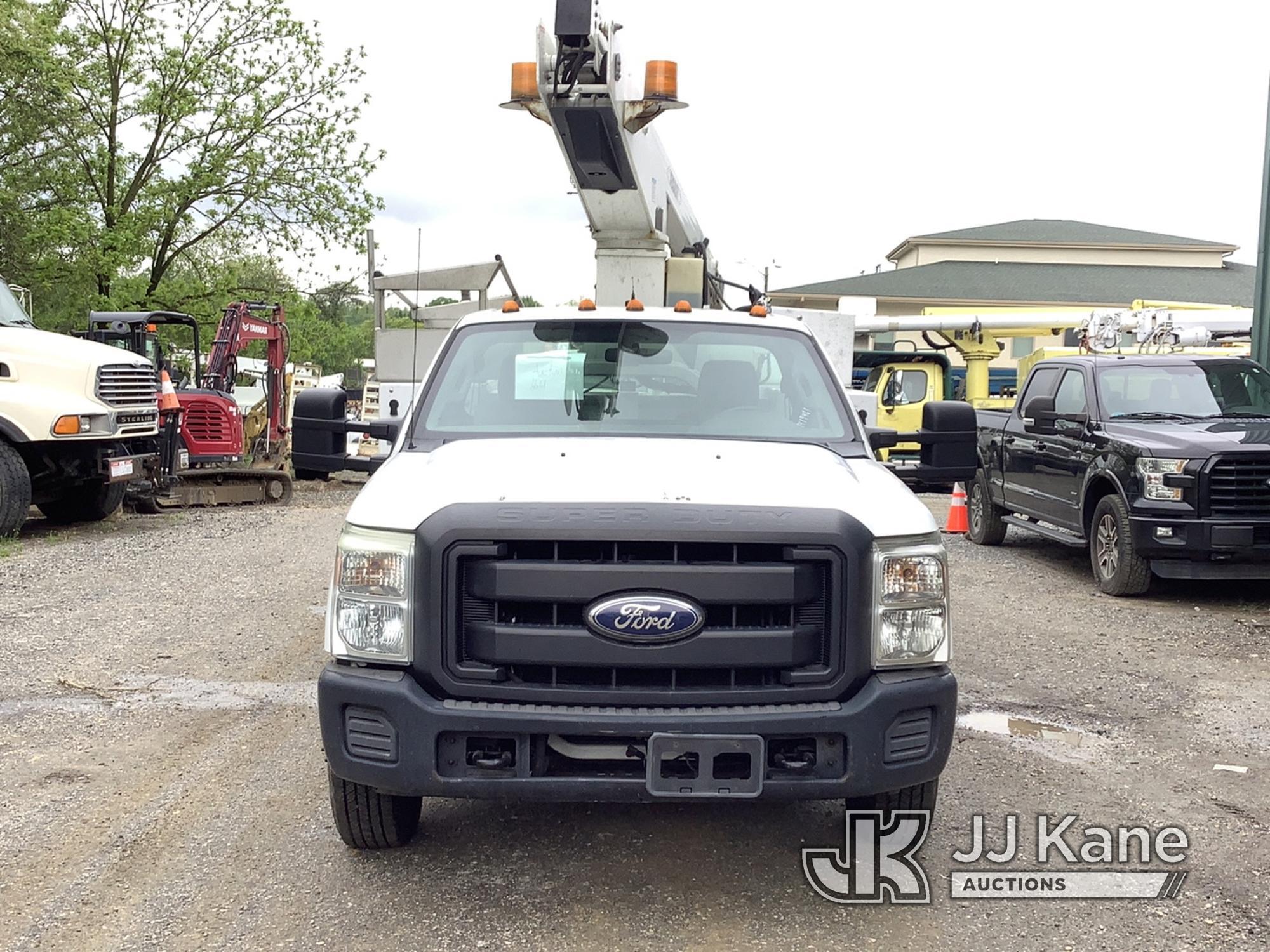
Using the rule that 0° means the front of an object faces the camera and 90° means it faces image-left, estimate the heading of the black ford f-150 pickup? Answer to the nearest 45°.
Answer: approximately 315°

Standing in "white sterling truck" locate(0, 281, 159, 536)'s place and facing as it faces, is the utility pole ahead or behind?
ahead

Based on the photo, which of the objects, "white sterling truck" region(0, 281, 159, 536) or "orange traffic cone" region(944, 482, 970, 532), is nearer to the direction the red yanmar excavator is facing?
the orange traffic cone

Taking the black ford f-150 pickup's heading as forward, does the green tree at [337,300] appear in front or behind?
behind

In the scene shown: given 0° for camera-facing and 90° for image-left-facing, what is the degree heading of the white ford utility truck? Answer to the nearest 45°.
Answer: approximately 0°

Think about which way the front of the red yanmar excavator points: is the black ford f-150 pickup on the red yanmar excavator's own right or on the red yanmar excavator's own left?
on the red yanmar excavator's own right

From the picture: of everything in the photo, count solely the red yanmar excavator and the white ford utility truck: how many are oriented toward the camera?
1

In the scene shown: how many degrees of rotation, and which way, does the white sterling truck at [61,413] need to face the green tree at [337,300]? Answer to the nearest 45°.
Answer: approximately 135° to its left

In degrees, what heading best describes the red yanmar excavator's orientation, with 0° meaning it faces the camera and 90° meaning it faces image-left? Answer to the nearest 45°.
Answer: approximately 270°

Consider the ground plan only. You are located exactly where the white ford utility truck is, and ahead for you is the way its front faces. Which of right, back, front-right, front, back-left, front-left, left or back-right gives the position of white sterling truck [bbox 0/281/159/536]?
back-right
